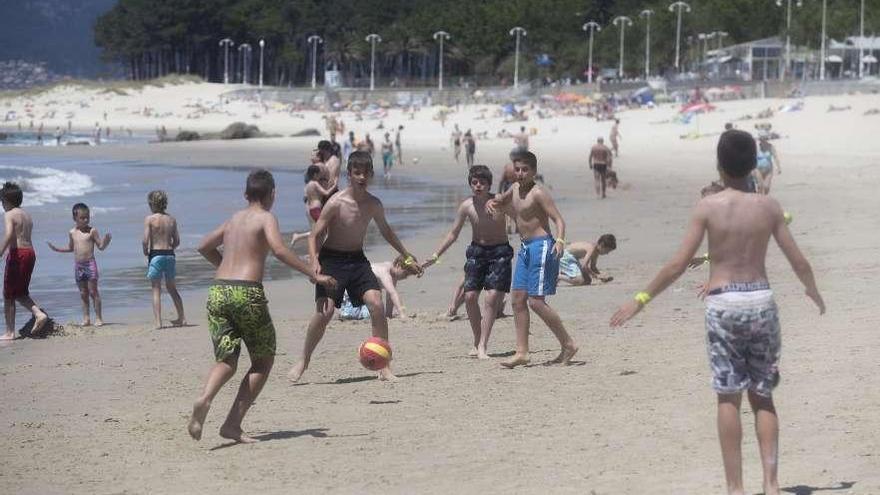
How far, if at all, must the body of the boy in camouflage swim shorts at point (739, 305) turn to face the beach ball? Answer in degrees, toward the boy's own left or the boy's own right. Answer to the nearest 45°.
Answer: approximately 45° to the boy's own left

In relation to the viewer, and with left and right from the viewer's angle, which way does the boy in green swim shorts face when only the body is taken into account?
facing away from the viewer and to the right of the viewer

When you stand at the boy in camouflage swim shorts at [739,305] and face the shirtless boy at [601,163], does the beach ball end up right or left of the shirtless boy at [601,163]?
left

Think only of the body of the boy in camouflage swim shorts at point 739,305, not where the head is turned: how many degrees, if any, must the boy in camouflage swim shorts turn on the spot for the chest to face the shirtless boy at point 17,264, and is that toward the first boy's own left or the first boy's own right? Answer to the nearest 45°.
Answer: approximately 45° to the first boy's own left

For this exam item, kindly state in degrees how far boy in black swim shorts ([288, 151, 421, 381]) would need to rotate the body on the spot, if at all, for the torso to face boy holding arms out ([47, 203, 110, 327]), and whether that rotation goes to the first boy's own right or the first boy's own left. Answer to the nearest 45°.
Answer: approximately 135° to the first boy's own right

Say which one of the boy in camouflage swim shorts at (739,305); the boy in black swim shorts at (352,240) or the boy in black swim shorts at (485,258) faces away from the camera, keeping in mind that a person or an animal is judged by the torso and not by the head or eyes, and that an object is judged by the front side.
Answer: the boy in camouflage swim shorts

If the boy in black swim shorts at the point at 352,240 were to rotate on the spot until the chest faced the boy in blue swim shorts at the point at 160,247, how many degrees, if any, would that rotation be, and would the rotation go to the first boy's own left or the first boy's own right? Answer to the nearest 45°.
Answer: approximately 135° to the first boy's own right

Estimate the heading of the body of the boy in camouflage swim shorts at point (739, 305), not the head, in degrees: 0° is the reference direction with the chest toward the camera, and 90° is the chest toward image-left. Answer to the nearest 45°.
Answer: approximately 180°

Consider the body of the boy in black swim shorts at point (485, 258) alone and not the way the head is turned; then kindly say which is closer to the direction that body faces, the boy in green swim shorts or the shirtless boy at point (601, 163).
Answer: the boy in green swim shorts

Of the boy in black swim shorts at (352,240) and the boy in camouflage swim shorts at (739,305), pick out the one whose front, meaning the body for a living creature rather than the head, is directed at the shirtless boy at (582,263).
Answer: the boy in camouflage swim shorts
